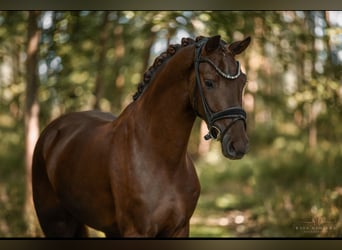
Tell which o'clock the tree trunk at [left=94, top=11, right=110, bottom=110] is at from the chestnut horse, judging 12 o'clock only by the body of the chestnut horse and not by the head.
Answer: The tree trunk is roughly at 7 o'clock from the chestnut horse.

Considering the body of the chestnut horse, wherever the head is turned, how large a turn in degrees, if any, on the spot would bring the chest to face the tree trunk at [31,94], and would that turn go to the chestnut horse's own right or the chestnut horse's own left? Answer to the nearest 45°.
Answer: approximately 180°

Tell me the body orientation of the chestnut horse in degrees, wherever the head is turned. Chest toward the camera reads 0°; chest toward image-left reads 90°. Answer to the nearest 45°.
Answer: approximately 315°
